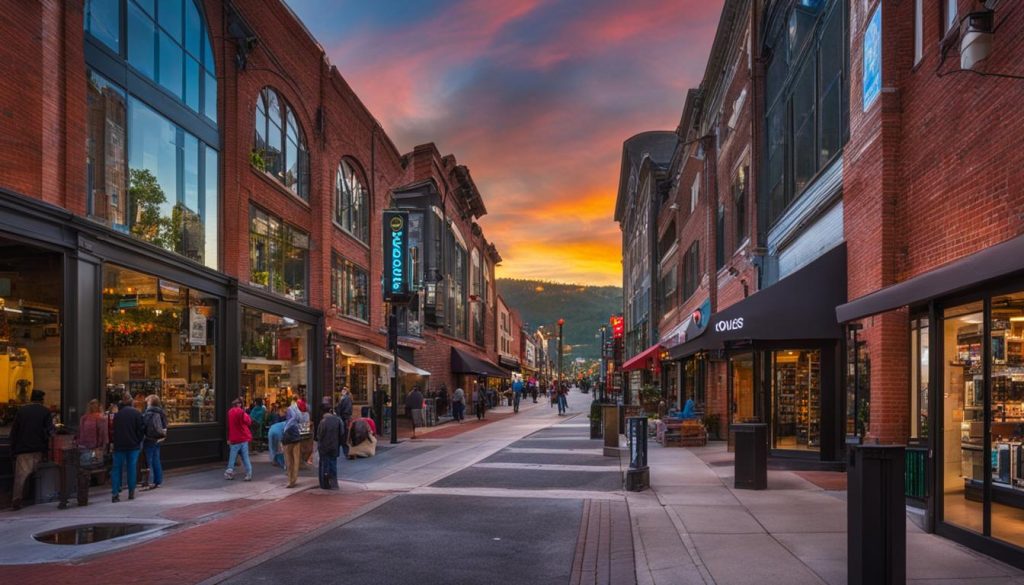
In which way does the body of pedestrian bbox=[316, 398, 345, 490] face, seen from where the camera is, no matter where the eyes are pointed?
away from the camera

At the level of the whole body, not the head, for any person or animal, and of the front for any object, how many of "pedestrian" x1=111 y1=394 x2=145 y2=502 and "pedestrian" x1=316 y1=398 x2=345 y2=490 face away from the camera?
2

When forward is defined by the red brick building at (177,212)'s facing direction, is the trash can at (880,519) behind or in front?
in front

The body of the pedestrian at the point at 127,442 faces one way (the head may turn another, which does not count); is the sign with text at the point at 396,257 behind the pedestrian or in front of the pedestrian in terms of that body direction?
in front

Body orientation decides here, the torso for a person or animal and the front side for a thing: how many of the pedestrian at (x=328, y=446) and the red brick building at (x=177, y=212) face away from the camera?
1

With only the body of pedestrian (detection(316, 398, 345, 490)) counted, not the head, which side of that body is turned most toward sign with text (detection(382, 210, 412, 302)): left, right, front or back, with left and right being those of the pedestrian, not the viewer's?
front
